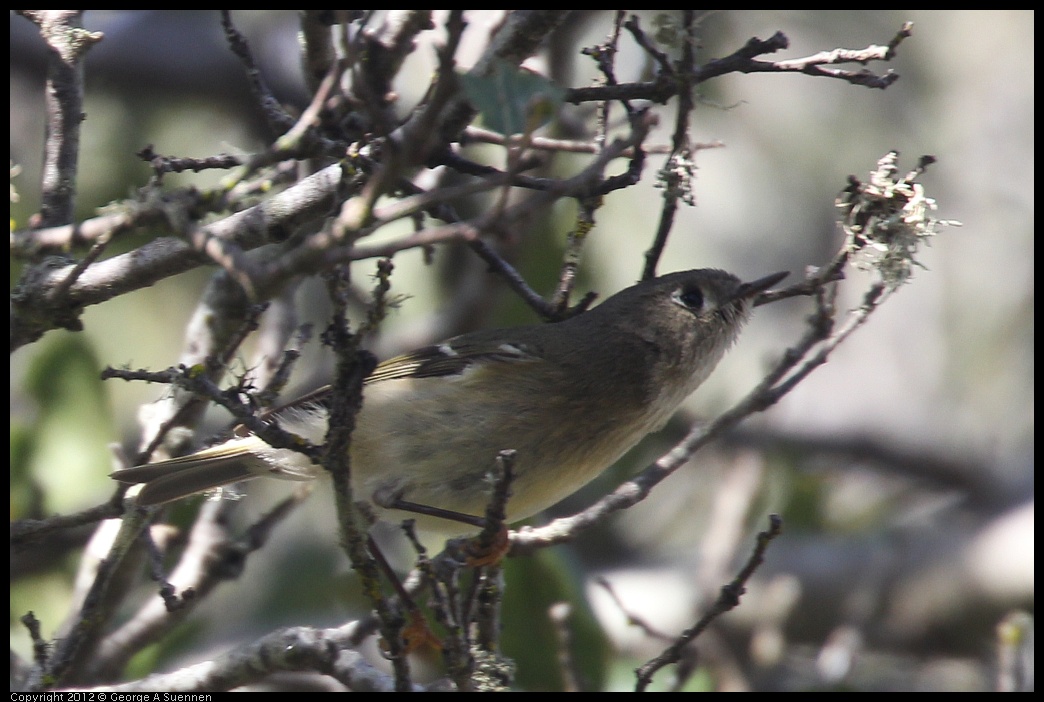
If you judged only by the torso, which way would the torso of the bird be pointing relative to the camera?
to the viewer's right
